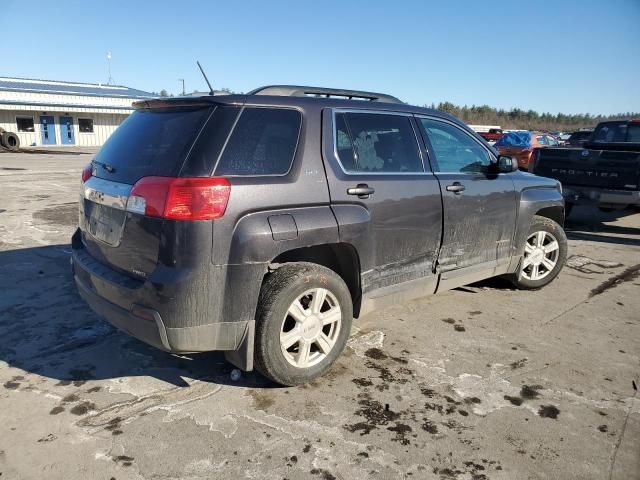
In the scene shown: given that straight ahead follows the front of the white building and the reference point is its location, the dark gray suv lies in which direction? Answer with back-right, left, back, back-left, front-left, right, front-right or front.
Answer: front

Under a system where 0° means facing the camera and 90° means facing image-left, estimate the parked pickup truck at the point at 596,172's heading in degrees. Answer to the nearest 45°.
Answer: approximately 225°

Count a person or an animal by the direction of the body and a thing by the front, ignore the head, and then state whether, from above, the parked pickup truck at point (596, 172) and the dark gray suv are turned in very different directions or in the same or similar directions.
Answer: same or similar directions

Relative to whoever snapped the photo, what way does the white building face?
facing the viewer

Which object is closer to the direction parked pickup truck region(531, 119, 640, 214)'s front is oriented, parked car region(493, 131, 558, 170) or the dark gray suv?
the parked car

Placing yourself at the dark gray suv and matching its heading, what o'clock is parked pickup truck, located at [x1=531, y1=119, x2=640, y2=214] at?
The parked pickup truck is roughly at 12 o'clock from the dark gray suv.

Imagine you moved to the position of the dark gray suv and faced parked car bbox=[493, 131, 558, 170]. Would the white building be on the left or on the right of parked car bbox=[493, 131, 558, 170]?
left

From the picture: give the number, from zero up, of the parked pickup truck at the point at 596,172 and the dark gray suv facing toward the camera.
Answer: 0

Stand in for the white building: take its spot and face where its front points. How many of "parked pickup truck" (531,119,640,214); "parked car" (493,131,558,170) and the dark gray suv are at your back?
0

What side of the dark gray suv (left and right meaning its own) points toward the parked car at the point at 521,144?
front

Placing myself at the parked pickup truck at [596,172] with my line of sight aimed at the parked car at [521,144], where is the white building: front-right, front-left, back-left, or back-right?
front-left

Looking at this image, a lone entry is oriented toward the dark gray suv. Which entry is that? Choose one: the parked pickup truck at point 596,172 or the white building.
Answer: the white building

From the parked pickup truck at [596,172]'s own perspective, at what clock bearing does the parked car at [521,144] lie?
the parked car at [521,144] is roughly at 10 o'clock from the parked pickup truck at [596,172].

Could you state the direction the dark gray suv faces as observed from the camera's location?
facing away from the viewer and to the right of the viewer

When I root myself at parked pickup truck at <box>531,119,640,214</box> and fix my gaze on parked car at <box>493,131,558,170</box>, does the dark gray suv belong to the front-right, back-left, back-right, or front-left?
back-left

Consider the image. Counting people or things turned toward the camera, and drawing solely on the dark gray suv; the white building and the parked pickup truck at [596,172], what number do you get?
1

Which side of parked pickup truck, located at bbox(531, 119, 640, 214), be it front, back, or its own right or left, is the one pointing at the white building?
left

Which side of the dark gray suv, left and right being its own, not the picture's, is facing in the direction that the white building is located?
left

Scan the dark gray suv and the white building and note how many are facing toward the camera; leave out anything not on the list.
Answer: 1
